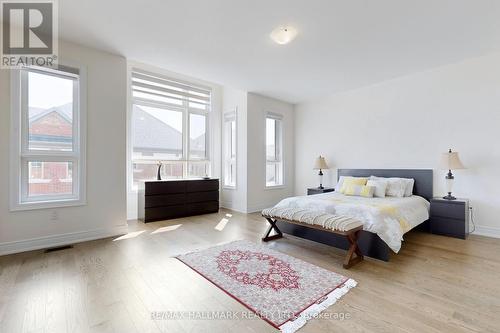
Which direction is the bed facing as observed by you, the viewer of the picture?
facing the viewer and to the left of the viewer

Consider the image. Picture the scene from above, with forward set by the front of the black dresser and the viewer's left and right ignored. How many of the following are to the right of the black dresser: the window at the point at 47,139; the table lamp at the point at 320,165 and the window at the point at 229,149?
1

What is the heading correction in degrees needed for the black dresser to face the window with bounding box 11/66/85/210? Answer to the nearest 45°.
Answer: approximately 90° to its right

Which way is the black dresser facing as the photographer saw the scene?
facing the viewer and to the right of the viewer

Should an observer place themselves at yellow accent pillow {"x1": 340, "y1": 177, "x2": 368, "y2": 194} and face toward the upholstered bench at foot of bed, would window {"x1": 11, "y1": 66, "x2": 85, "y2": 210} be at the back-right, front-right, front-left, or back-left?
front-right

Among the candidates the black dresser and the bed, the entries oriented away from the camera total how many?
0

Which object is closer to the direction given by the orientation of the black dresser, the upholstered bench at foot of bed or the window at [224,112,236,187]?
the upholstered bench at foot of bed

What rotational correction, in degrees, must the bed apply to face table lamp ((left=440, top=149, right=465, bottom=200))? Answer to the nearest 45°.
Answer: approximately 180°

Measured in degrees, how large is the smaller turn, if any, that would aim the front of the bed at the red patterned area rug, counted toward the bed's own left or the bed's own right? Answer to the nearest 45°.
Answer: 0° — it already faces it
